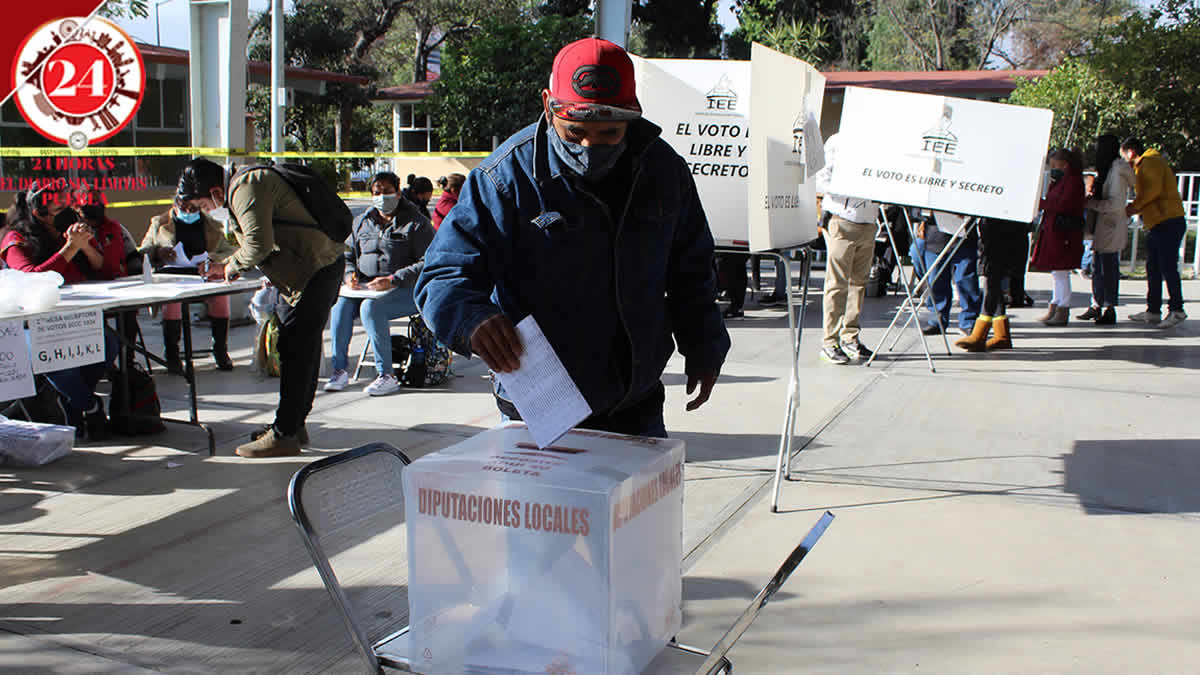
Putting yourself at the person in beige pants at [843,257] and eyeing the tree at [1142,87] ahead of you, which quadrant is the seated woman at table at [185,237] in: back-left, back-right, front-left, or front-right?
back-left

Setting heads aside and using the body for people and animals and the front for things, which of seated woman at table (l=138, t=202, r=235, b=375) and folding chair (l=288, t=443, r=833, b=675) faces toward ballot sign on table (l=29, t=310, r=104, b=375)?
the seated woman at table

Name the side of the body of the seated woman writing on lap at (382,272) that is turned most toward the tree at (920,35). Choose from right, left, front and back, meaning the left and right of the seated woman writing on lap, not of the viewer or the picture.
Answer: back

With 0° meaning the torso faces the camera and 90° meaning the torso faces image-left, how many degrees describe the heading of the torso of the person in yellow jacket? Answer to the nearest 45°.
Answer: approximately 90°

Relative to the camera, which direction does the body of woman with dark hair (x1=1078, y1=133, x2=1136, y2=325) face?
to the viewer's left

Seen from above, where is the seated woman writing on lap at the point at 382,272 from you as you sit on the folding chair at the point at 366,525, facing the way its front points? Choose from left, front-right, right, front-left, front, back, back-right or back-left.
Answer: back-left
